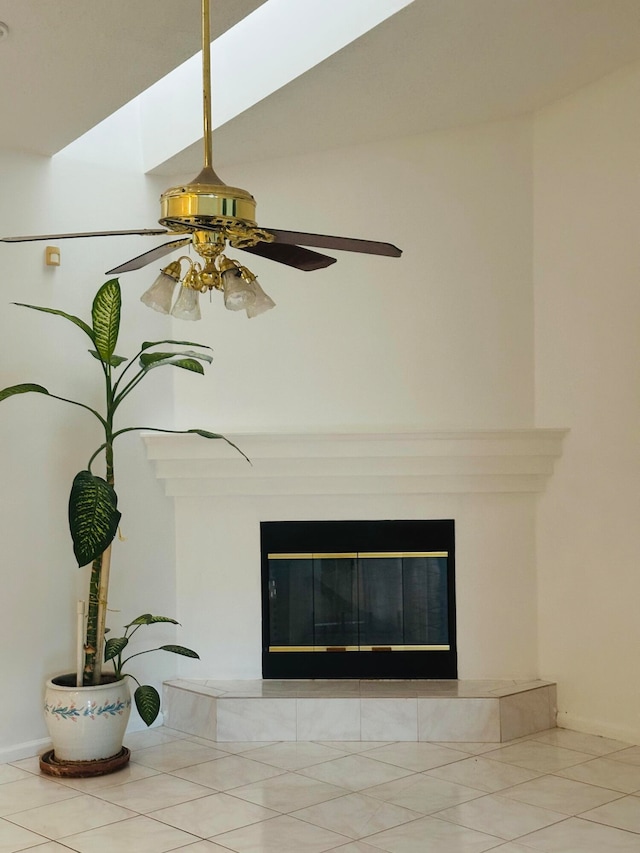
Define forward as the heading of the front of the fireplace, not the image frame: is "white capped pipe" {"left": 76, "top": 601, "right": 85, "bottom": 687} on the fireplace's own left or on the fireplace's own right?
on the fireplace's own right

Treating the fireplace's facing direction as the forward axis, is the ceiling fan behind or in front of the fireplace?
in front

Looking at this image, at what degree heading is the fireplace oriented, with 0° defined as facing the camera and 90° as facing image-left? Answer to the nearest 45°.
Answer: approximately 0°
